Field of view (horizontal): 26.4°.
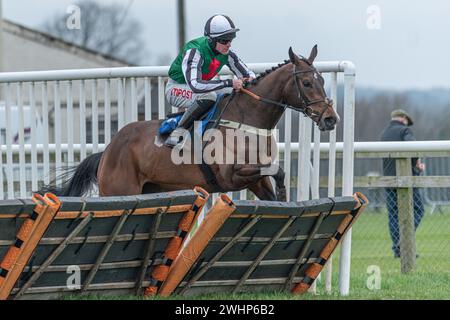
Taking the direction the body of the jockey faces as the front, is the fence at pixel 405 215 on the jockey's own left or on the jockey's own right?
on the jockey's own left

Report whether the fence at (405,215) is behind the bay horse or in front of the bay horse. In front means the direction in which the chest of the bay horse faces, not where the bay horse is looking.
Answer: in front

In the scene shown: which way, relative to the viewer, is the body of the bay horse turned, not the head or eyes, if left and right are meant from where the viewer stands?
facing to the right of the viewer

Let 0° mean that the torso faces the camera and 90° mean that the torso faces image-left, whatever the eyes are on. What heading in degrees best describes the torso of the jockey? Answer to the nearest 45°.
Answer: approximately 315°
